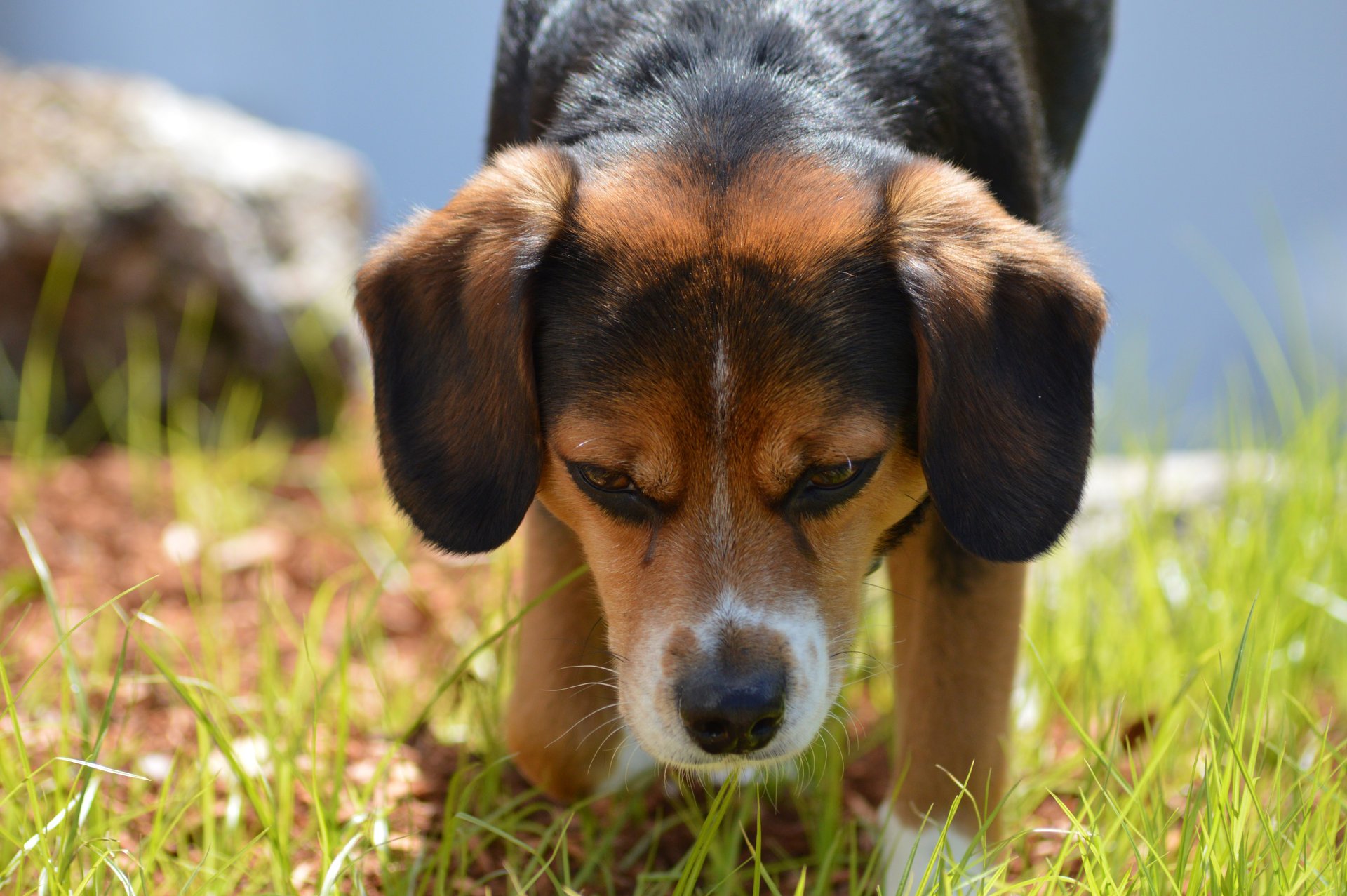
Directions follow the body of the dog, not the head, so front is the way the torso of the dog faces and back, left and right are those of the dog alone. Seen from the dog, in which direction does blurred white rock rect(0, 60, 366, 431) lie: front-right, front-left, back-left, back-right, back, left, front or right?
back-right

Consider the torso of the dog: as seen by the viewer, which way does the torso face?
toward the camera
